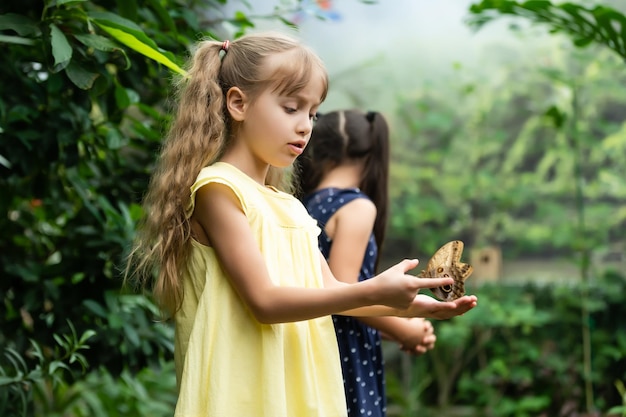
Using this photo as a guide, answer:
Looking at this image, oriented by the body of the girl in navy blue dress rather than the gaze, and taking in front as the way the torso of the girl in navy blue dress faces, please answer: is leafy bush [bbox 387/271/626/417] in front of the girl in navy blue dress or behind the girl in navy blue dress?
in front

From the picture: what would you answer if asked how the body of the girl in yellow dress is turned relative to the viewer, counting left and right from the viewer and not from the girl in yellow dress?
facing the viewer and to the right of the viewer

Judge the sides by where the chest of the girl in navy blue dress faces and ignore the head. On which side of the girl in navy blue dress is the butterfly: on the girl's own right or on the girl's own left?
on the girl's own right

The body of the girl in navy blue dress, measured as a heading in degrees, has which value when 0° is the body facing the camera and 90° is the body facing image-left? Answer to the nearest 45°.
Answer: approximately 225°

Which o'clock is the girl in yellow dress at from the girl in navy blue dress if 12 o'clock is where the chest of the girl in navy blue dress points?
The girl in yellow dress is roughly at 5 o'clock from the girl in navy blue dress.

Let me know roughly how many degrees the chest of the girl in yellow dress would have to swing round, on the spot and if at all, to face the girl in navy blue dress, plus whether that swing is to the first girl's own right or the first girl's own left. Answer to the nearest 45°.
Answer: approximately 135° to the first girl's own left

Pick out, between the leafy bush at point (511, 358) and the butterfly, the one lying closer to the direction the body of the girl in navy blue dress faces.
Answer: the leafy bush

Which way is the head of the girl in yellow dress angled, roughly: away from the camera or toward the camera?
toward the camera
